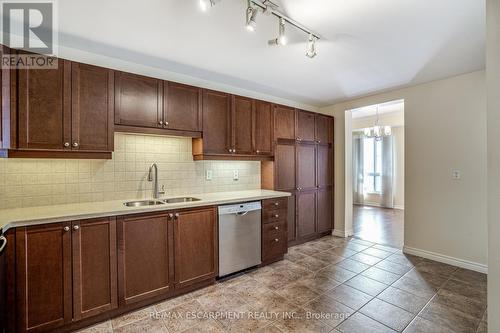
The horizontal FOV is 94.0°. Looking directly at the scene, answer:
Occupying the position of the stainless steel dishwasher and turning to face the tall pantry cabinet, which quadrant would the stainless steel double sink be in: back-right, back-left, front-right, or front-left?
back-left

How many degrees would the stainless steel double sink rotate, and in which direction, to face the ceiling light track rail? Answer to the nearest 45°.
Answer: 0° — it already faces it

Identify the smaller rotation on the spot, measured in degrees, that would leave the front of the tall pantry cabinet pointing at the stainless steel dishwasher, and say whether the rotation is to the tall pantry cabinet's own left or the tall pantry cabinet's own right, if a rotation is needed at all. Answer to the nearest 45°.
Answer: approximately 90° to the tall pantry cabinet's own right

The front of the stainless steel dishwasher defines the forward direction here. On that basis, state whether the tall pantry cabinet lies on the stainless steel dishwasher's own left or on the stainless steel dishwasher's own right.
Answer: on the stainless steel dishwasher's own left

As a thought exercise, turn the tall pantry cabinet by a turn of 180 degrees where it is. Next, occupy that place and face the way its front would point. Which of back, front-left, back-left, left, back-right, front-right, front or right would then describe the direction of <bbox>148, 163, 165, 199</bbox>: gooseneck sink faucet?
left

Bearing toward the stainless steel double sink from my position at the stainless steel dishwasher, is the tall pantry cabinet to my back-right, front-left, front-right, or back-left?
back-right

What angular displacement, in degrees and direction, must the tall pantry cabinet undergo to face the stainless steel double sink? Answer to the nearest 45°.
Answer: approximately 90° to its right

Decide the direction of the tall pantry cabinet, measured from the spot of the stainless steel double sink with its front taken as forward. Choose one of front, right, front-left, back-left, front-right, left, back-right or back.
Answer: front-left

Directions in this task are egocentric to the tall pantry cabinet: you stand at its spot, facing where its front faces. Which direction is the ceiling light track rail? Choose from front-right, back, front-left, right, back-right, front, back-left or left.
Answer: front-right

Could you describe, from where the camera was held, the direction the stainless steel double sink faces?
facing the viewer and to the right of the viewer

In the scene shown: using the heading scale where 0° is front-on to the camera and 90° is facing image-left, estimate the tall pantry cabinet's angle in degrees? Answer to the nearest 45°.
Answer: approximately 315°

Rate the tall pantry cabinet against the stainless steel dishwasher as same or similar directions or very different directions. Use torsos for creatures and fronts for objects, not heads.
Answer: same or similar directions

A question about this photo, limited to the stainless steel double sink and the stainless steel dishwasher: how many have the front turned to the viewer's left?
0

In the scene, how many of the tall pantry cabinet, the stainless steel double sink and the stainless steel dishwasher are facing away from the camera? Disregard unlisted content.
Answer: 0
